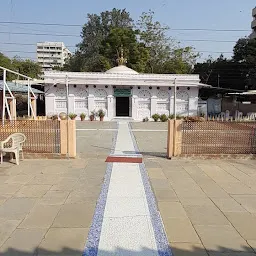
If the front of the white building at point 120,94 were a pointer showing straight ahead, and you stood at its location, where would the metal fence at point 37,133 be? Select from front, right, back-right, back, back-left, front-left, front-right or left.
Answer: front

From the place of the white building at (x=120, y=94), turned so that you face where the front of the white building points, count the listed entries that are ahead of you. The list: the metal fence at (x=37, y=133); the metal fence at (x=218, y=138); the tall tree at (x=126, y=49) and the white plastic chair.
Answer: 3

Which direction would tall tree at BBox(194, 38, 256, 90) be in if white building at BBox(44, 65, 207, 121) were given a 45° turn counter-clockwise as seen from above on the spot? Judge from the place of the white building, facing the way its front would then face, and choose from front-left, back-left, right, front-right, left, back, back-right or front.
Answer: left

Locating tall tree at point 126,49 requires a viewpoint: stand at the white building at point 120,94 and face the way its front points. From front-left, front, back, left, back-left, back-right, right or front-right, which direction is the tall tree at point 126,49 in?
back

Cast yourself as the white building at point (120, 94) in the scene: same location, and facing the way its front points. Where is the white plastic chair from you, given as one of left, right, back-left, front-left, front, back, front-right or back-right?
front

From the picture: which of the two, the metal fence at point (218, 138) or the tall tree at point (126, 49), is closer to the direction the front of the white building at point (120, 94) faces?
the metal fence

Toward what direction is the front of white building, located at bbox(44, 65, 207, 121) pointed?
toward the camera

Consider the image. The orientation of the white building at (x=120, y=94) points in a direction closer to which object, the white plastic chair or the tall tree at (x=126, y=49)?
the white plastic chair

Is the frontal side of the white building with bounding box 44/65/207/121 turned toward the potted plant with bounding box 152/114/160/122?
no

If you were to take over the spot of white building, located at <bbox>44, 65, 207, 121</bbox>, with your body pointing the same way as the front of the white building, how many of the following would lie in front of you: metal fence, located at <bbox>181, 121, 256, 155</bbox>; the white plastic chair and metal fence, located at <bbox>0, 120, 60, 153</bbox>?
3

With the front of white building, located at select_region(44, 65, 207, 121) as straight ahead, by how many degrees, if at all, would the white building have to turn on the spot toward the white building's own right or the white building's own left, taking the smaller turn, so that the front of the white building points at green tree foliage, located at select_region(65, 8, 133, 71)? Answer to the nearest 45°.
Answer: approximately 180°

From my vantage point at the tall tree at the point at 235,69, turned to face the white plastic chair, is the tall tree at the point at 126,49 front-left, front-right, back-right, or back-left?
front-right

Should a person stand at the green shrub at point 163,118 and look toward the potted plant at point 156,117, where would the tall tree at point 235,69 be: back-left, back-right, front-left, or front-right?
back-right

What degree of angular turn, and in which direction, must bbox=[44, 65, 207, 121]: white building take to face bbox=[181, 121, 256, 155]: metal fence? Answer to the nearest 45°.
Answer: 0° — it already faces it
